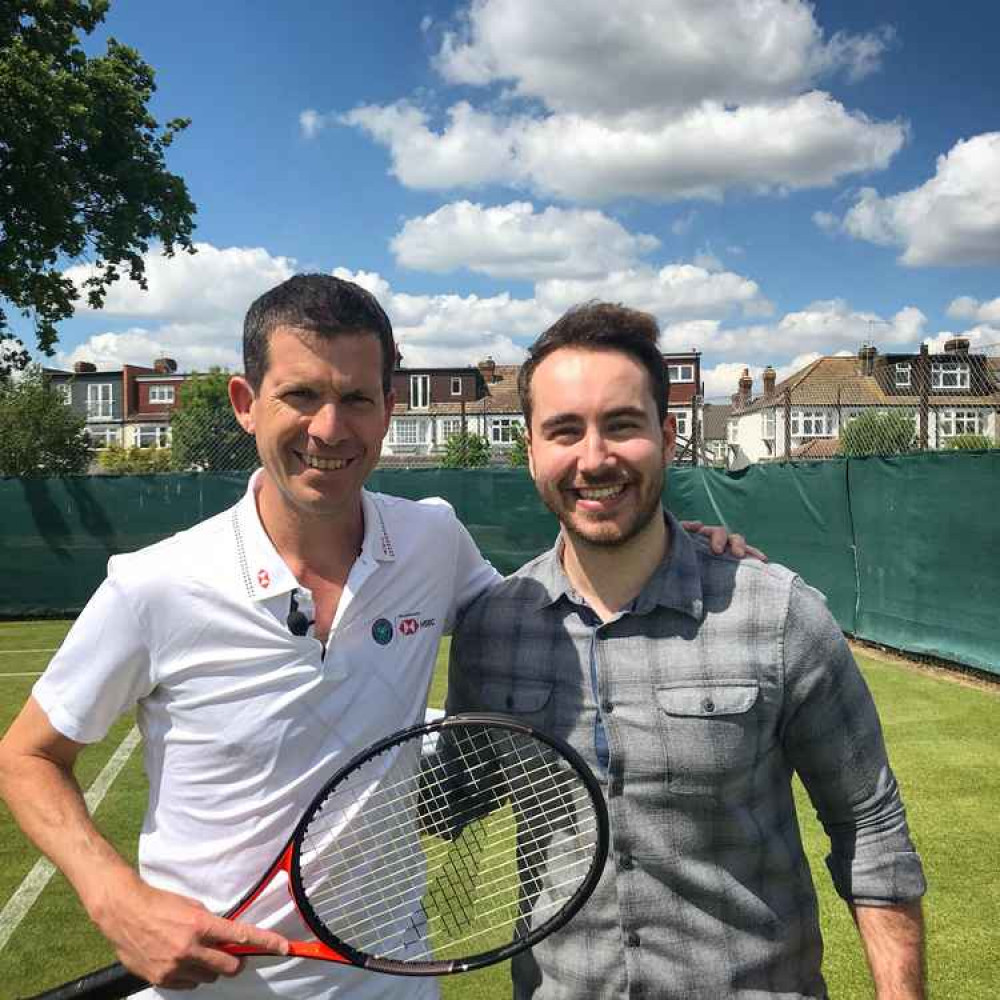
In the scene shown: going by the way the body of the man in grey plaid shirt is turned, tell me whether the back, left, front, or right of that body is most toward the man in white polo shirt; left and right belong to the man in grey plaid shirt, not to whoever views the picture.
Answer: right

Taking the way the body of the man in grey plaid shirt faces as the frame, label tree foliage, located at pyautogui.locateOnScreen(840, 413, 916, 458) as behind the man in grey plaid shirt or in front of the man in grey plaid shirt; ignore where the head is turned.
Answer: behind

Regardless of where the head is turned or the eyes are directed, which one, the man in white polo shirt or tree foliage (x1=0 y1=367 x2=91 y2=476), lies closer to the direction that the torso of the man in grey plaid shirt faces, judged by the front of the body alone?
the man in white polo shirt

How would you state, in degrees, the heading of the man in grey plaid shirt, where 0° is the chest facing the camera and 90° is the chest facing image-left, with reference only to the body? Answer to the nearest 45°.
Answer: approximately 0°

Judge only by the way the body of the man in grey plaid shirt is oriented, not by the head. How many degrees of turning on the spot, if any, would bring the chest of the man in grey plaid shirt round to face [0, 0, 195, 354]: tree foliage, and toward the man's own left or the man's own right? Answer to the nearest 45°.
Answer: approximately 135° to the man's own right

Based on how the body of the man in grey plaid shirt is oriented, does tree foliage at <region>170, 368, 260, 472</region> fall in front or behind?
behind

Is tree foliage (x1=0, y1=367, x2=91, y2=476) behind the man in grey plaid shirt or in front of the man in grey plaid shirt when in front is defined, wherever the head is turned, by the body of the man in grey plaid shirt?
behind

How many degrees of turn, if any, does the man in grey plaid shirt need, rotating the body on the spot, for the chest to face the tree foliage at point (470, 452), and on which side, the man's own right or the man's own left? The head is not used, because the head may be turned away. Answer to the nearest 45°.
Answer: approximately 180°
